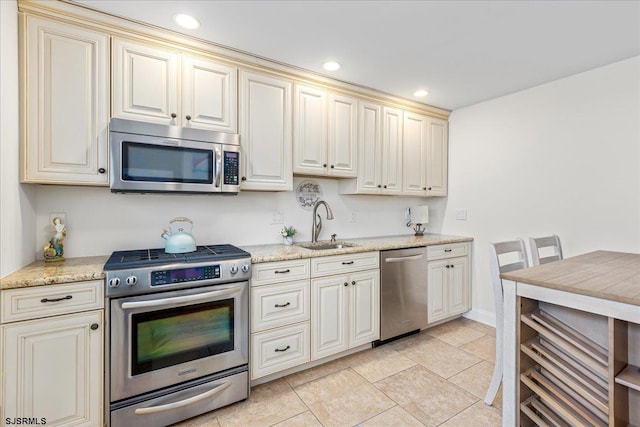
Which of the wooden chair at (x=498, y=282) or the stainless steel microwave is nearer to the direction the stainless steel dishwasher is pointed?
the wooden chair

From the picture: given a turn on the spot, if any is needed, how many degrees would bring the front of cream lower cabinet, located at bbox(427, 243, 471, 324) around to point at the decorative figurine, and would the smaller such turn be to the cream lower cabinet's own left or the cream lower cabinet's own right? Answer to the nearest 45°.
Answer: approximately 90° to the cream lower cabinet's own right

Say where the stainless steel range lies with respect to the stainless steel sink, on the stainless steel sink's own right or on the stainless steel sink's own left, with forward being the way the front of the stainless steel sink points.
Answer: on the stainless steel sink's own right

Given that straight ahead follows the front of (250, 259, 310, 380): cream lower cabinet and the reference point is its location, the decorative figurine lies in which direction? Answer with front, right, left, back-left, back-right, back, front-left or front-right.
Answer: back-right

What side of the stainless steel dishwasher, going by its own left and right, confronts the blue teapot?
right

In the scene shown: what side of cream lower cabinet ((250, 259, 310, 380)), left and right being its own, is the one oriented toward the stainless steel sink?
left

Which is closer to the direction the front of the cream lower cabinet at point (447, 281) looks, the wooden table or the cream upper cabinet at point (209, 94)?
the wooden table

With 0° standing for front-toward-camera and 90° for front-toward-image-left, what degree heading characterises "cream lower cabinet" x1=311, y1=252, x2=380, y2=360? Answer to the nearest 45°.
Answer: approximately 315°
